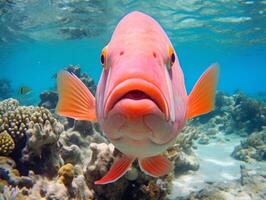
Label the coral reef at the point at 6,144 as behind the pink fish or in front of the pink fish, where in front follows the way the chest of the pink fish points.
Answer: behind

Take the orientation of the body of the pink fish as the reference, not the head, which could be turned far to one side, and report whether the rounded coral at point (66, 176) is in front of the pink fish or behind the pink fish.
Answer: behind

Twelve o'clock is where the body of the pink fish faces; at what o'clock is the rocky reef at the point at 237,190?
The rocky reef is roughly at 7 o'clock from the pink fish.

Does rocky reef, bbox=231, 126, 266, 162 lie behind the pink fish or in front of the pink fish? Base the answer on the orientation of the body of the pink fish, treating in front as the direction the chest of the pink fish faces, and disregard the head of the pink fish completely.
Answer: behind

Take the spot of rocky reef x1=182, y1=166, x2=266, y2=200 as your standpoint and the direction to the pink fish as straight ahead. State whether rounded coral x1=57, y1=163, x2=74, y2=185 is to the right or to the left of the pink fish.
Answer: right

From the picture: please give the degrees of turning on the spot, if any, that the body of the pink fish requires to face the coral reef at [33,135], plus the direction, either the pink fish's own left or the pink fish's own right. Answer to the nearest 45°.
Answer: approximately 135° to the pink fish's own right

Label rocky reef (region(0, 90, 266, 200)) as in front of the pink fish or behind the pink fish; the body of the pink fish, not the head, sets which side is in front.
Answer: behind

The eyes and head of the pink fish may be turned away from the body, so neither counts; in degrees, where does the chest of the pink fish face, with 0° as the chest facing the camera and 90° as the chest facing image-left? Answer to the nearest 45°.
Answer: approximately 0°
